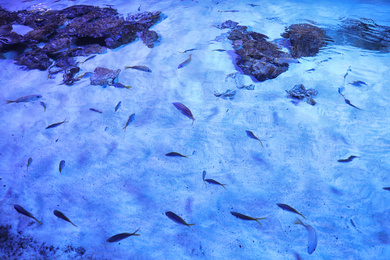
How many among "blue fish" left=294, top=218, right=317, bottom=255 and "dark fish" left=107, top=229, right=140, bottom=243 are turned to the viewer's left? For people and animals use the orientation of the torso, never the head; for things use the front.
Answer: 1

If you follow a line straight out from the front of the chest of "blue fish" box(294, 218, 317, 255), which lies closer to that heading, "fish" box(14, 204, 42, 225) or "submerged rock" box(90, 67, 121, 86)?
the fish

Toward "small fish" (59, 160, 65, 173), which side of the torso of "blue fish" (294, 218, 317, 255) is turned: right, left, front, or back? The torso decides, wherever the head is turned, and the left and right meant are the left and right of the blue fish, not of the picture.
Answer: right

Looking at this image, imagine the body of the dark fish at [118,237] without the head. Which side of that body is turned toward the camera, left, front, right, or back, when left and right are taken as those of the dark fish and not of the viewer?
left

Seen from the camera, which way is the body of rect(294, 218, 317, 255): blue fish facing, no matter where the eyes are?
toward the camera

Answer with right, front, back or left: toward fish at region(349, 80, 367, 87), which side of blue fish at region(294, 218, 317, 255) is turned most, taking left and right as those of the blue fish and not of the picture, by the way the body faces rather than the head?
back
